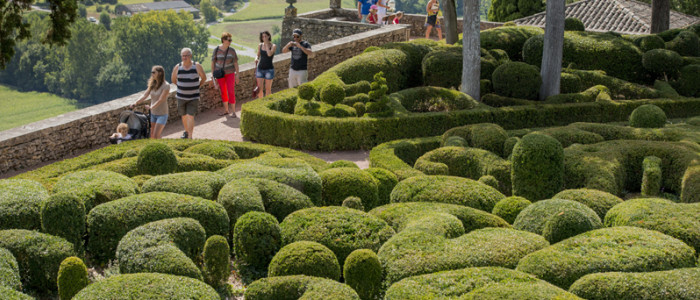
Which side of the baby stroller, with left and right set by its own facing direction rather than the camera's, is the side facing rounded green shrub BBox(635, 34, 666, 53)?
back

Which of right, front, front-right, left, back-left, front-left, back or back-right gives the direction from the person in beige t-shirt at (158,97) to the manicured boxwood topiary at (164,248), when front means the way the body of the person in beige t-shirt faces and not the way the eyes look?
front-left

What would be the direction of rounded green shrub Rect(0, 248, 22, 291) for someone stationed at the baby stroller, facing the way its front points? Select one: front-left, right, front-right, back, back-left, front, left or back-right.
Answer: left

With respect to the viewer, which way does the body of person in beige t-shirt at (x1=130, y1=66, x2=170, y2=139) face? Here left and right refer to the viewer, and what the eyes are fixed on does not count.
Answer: facing the viewer and to the left of the viewer

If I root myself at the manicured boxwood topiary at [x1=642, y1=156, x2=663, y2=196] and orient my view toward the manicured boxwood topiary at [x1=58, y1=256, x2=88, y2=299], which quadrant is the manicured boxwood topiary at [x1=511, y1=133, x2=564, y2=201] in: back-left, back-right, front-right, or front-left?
front-right

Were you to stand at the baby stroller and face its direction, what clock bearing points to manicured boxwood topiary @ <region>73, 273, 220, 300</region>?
The manicured boxwood topiary is roughly at 9 o'clock from the baby stroller.

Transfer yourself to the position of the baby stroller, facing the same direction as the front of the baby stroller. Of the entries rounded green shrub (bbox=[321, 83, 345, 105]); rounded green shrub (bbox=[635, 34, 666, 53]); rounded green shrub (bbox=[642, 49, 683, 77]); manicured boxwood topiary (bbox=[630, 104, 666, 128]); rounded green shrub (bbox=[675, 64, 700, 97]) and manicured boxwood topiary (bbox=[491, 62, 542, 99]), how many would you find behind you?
6

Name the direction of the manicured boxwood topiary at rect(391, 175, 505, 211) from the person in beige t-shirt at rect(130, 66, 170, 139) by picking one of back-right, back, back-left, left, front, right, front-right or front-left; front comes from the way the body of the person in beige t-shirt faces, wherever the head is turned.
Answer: left

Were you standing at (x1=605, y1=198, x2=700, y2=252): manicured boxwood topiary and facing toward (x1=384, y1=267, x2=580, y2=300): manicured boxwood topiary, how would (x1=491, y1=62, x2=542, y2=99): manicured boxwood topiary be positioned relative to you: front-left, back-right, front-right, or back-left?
back-right

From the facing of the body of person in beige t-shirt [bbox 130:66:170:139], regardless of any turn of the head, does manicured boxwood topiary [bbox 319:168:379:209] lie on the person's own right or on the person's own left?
on the person's own left

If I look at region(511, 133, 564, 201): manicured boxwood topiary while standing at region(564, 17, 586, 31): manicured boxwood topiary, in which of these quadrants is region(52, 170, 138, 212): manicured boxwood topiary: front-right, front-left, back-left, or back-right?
front-right

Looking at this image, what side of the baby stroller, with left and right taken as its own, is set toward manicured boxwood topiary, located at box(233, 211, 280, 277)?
left

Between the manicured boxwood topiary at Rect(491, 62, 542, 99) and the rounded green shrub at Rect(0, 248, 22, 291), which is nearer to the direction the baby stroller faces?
the rounded green shrub

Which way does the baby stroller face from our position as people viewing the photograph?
facing to the left of the viewer

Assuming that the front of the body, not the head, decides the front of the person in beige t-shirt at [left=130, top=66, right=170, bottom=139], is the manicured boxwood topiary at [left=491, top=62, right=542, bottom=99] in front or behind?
behind

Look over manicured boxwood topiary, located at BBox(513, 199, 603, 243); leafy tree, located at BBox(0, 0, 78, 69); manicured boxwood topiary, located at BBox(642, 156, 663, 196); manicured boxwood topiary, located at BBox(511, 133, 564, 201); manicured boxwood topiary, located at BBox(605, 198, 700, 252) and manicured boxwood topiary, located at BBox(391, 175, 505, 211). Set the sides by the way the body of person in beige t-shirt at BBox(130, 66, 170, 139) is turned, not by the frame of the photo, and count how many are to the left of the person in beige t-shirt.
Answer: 5

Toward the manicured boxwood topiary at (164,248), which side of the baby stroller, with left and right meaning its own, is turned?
left

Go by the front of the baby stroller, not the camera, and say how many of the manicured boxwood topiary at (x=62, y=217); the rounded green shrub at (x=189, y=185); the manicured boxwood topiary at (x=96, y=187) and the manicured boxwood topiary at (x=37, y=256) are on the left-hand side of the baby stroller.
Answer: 4

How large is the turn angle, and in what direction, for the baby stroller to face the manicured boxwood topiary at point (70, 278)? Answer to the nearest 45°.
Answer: approximately 90° to its left

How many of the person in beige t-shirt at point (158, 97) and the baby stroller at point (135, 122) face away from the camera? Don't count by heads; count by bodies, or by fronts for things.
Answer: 0
